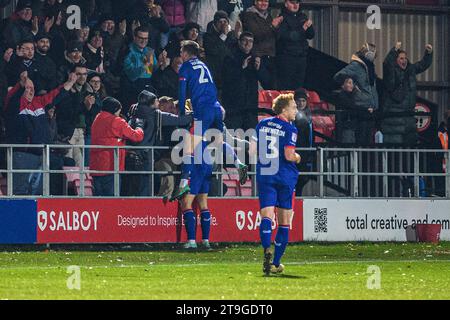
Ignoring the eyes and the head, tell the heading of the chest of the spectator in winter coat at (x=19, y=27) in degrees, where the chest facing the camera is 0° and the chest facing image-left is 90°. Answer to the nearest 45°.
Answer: approximately 315°

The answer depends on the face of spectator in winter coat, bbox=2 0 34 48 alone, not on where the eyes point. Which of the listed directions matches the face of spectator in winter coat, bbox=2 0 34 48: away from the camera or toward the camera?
toward the camera

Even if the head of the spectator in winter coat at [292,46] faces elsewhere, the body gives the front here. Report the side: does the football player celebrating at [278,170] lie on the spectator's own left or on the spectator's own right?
on the spectator's own right

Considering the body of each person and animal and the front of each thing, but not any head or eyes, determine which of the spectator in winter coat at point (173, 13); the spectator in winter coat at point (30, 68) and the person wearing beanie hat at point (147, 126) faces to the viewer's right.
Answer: the person wearing beanie hat

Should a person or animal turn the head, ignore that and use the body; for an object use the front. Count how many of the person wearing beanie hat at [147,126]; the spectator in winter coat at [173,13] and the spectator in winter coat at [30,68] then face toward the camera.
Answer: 2

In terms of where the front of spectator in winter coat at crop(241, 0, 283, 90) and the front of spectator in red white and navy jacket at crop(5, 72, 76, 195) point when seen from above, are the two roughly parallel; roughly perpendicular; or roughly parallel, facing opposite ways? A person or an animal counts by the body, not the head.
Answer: roughly parallel

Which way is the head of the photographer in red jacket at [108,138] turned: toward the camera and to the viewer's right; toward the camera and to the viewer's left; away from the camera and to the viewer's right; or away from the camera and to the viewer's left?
away from the camera and to the viewer's right

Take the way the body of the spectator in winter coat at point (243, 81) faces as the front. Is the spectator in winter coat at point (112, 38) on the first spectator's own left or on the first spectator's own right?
on the first spectator's own right

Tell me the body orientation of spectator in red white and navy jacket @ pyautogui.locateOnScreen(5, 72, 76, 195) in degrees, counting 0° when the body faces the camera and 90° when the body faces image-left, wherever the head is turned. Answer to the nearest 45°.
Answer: approximately 315°

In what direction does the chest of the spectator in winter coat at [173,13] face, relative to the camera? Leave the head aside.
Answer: toward the camera

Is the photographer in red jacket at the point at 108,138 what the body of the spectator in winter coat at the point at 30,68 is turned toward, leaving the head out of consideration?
no

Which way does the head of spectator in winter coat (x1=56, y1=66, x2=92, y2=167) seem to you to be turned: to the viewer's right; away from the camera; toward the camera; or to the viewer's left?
toward the camera

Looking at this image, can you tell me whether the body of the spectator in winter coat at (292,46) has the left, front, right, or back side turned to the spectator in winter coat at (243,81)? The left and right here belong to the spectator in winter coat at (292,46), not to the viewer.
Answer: right

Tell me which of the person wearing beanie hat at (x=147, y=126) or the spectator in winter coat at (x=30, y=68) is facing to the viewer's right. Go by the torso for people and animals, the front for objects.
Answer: the person wearing beanie hat

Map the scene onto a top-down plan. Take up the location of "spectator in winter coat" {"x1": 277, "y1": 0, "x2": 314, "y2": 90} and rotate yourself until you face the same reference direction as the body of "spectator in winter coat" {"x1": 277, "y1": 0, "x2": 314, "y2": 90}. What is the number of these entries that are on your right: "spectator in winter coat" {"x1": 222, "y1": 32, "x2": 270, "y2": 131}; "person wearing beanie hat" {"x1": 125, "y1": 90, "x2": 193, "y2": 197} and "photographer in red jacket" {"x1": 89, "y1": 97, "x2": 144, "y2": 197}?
3

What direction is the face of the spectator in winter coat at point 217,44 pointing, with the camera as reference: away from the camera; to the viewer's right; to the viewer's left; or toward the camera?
toward the camera

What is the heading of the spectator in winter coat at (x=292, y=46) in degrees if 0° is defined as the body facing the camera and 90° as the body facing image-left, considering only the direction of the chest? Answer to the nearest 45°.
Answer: approximately 315°

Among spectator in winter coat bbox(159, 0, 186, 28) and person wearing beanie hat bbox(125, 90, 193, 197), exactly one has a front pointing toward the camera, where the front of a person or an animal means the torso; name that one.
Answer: the spectator in winter coat
